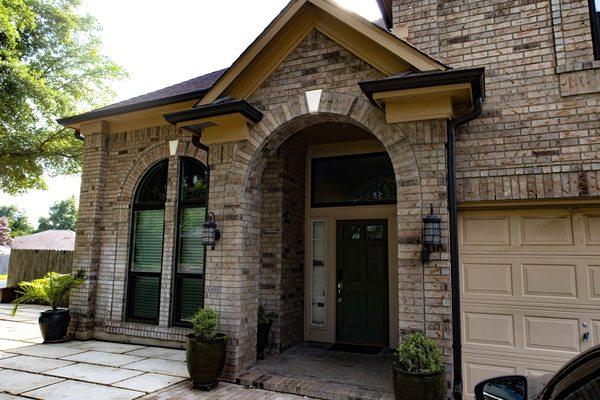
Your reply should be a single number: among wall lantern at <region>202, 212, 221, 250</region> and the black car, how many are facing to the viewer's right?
0

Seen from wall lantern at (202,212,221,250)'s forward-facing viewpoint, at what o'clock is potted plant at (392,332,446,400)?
The potted plant is roughly at 9 o'clock from the wall lantern.

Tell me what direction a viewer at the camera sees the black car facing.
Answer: facing away from the viewer and to the left of the viewer

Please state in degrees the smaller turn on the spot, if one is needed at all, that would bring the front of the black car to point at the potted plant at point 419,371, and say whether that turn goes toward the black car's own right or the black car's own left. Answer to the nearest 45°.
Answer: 0° — it already faces it

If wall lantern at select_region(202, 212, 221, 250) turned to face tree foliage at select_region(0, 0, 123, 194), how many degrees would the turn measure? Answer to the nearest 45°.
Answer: approximately 90° to its right

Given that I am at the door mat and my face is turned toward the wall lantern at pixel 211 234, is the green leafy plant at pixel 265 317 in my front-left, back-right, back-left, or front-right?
front-right

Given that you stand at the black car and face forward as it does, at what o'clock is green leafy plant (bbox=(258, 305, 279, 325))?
The green leafy plant is roughly at 12 o'clock from the black car.

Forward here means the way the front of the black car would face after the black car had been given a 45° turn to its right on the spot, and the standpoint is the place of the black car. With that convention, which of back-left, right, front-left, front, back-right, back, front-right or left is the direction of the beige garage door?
front

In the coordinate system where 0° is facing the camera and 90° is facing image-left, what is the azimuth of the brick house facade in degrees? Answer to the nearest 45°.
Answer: approximately 45°

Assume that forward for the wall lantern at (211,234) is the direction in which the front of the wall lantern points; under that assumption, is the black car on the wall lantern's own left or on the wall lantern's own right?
on the wall lantern's own left

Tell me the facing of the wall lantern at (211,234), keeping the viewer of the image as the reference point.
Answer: facing the viewer and to the left of the viewer

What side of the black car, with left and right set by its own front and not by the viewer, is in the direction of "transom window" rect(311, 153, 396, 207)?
front

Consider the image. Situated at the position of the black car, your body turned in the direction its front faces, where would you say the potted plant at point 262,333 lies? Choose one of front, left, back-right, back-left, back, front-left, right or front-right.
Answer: front
